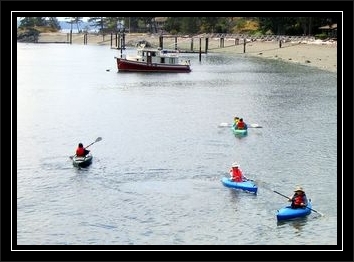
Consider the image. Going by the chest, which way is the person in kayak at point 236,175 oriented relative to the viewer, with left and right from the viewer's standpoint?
facing the viewer and to the right of the viewer

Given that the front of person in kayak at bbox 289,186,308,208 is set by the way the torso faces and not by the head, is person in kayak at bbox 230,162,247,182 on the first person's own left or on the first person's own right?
on the first person's own right

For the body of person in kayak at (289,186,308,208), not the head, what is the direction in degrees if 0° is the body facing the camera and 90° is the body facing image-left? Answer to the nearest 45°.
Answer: approximately 45°

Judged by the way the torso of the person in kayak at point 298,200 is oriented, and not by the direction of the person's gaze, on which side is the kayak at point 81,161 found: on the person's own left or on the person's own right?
on the person's own right

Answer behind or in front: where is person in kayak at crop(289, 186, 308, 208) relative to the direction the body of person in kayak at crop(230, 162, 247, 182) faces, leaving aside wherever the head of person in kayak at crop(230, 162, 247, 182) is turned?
in front

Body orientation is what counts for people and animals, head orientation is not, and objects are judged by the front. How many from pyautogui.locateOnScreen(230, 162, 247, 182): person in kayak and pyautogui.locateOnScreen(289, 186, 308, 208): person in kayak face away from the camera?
0

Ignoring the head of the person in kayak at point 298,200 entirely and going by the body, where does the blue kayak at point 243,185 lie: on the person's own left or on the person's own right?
on the person's own right
